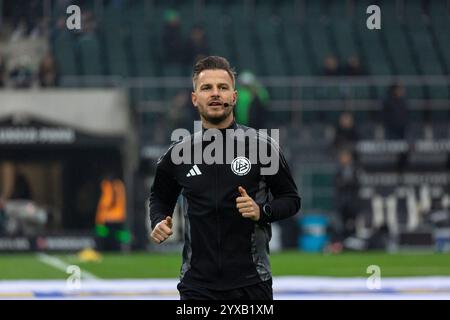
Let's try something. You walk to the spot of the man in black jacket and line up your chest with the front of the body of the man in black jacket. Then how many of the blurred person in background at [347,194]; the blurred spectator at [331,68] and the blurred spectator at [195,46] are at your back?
3

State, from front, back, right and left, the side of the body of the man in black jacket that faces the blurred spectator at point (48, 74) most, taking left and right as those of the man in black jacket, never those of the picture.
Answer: back

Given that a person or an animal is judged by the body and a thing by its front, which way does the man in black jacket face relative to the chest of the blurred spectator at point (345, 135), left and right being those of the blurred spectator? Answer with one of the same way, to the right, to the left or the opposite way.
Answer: the same way

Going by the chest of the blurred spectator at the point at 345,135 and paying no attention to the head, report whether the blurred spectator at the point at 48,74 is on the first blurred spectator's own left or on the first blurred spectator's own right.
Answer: on the first blurred spectator's own right

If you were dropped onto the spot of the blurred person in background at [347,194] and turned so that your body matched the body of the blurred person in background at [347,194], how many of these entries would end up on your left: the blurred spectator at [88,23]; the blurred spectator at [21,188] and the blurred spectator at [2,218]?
0

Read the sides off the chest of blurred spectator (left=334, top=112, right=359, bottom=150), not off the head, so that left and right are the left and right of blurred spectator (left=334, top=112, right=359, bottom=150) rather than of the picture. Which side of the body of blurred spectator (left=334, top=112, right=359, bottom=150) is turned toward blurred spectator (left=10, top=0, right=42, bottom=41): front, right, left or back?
right

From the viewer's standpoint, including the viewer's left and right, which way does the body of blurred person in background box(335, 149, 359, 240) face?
facing the viewer

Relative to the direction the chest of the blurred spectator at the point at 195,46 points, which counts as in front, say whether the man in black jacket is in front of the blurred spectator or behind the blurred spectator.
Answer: in front

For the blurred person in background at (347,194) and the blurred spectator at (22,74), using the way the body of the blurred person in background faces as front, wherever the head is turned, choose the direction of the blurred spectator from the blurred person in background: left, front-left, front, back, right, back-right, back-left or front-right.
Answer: right

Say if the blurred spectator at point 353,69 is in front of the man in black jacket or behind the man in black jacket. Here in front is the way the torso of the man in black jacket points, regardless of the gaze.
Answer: behind

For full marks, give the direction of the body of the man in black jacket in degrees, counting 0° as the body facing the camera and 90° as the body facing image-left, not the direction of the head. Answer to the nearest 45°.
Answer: approximately 0°

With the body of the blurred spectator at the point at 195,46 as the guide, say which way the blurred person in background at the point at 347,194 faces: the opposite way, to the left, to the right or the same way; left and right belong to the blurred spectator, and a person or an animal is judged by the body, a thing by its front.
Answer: the same way

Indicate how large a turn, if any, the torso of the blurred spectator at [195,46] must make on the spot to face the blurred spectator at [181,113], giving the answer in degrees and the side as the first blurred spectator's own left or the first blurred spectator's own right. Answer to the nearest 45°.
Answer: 0° — they already face them

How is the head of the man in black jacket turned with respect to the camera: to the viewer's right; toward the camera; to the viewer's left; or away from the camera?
toward the camera

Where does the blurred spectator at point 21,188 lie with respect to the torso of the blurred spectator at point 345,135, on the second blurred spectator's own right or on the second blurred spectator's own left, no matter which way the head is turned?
on the second blurred spectator's own right

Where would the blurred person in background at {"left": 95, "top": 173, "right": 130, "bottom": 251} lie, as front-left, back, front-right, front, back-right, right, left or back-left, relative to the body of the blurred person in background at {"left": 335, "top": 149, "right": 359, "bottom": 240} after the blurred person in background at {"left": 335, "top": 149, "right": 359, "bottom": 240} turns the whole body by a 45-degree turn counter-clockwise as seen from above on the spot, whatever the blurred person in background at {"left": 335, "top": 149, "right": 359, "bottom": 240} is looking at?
back-right

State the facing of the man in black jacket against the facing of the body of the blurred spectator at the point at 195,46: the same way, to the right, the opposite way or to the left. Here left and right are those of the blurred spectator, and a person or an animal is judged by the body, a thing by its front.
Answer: the same way

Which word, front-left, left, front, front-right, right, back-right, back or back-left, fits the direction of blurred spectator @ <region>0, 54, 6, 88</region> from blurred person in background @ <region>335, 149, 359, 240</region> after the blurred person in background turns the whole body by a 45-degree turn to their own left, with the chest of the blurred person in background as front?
back-right
